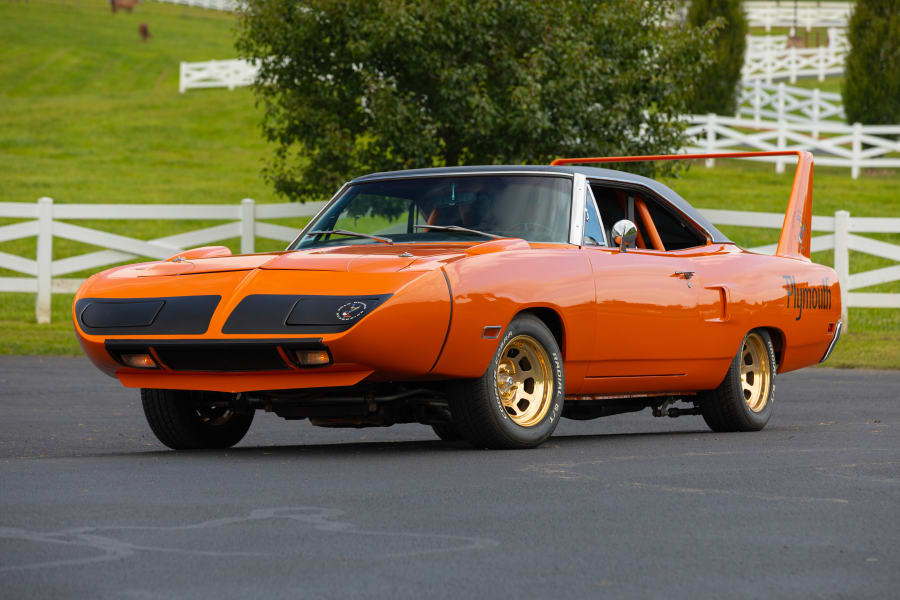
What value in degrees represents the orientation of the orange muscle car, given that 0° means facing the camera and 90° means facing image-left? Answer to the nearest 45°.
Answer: approximately 45°

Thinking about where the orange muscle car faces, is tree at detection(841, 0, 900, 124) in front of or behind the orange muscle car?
behind

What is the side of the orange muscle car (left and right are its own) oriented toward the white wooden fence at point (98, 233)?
right

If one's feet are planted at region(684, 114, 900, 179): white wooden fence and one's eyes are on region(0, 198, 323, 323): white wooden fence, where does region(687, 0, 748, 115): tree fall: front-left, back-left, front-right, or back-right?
back-right

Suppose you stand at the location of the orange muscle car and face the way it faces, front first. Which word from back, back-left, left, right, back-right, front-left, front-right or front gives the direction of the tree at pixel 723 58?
back-right

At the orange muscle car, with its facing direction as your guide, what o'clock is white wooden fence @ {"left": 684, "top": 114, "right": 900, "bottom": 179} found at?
The white wooden fence is roughly at 5 o'clock from the orange muscle car.

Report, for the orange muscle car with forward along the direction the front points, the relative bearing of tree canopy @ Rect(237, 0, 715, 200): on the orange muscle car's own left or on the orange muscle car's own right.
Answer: on the orange muscle car's own right

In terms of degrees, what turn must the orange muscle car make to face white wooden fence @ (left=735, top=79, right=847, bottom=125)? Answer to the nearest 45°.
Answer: approximately 135° to its right
